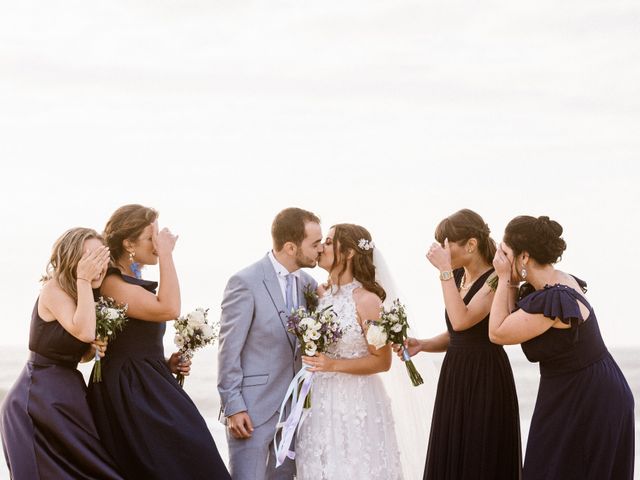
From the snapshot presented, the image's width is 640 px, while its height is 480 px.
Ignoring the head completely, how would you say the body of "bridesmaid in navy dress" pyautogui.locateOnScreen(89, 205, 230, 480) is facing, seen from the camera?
to the viewer's right

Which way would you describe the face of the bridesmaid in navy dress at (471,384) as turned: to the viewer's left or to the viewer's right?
to the viewer's left

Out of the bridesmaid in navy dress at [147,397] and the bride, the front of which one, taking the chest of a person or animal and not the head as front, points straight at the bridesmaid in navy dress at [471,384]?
the bridesmaid in navy dress at [147,397]

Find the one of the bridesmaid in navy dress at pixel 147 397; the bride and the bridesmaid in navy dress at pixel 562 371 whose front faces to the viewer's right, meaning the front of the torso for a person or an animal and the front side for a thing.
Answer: the bridesmaid in navy dress at pixel 147 397

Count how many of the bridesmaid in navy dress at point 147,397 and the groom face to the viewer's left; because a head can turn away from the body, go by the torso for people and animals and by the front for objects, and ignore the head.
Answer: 0

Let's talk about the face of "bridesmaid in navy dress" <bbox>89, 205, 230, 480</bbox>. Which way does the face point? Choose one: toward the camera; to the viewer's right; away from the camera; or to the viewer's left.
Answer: to the viewer's right

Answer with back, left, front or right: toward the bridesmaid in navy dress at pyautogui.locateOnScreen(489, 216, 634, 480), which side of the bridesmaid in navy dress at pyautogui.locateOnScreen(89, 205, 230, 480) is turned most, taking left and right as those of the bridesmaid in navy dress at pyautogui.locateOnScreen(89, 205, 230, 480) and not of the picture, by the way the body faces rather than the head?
front

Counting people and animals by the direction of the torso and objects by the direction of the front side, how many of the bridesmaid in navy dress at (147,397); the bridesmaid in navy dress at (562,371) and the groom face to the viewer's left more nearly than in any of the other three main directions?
1

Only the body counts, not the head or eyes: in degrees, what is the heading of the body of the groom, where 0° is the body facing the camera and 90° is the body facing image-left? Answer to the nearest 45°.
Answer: approximately 315°

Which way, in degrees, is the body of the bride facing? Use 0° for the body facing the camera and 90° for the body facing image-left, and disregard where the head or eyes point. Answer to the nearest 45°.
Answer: approximately 45°

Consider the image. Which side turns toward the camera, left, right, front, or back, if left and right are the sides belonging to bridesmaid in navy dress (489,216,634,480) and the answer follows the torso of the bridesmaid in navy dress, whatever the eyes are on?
left

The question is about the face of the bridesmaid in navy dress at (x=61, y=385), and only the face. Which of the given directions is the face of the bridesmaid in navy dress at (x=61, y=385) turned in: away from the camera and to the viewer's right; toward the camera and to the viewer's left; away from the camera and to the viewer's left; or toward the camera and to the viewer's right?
toward the camera and to the viewer's right

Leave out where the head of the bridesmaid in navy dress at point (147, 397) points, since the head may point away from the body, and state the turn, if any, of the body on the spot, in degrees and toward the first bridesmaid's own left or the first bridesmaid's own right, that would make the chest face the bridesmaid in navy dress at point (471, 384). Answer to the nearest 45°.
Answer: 0° — they already face them

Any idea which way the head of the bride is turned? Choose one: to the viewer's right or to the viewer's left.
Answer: to the viewer's left
